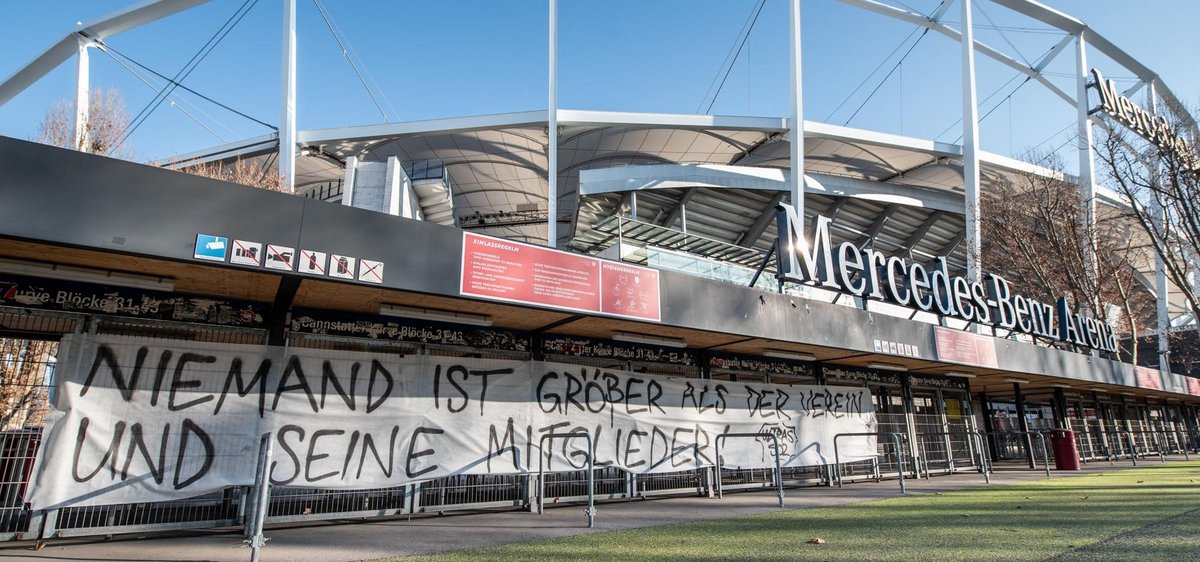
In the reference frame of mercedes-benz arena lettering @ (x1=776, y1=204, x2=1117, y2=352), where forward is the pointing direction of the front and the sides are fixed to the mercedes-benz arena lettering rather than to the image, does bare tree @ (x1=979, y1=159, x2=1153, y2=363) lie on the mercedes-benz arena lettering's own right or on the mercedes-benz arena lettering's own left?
on the mercedes-benz arena lettering's own left

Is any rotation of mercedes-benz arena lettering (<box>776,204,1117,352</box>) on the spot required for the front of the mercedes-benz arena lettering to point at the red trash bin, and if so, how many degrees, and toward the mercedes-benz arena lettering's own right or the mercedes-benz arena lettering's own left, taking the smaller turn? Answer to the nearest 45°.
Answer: approximately 90° to the mercedes-benz arena lettering's own left

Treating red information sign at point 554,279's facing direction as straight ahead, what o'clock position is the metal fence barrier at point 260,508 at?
The metal fence barrier is roughly at 3 o'clock from the red information sign.

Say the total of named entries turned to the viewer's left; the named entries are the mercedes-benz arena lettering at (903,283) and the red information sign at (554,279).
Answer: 0

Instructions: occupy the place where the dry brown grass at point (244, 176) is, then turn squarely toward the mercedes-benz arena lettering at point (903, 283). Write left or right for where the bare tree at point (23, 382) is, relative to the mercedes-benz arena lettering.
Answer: right

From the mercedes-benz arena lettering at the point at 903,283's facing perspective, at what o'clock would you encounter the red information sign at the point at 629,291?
The red information sign is roughly at 2 o'clock from the mercedes-benz arena lettering.

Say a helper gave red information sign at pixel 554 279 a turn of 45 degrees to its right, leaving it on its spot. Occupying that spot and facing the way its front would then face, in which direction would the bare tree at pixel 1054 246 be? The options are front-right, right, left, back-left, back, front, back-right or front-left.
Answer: back-left

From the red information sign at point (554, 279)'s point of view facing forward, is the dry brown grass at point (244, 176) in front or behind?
behind

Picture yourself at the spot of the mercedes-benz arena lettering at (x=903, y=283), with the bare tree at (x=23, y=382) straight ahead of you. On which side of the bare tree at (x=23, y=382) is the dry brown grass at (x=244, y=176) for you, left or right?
right

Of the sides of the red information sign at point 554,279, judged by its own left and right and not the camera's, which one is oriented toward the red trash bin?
left

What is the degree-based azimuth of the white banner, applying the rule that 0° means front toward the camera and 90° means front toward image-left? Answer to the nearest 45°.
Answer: approximately 315°
